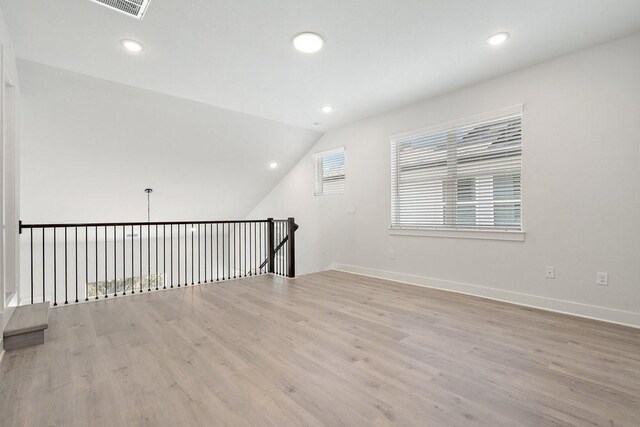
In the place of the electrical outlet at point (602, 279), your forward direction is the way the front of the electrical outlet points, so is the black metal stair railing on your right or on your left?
on your right

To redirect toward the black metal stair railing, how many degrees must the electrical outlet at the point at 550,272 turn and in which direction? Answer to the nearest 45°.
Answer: approximately 90° to its right

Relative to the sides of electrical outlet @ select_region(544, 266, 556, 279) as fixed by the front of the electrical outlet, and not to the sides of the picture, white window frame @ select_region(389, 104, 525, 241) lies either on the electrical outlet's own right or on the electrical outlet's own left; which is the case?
on the electrical outlet's own right

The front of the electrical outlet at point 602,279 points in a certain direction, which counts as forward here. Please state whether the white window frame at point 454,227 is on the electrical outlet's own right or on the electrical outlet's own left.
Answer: on the electrical outlet's own right
